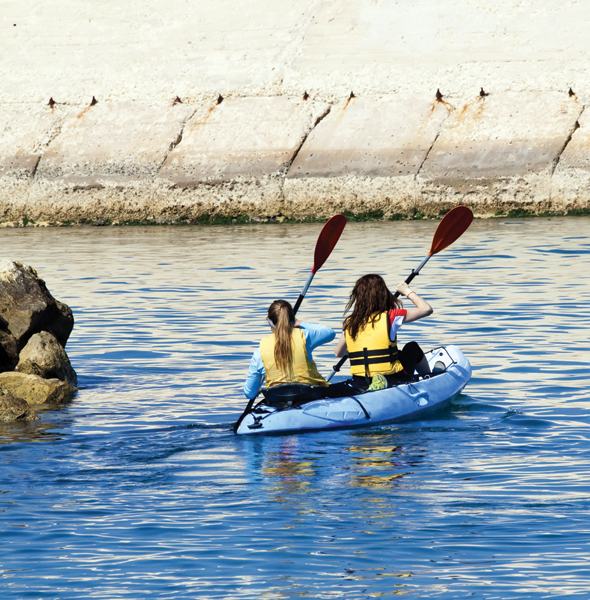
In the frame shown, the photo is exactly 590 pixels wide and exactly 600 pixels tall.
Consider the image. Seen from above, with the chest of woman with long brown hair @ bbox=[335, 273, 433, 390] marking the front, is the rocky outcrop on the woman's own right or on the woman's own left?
on the woman's own left

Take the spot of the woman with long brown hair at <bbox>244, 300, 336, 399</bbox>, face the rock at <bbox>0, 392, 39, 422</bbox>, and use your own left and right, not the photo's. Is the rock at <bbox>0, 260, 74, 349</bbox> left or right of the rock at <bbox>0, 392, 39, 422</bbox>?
right
